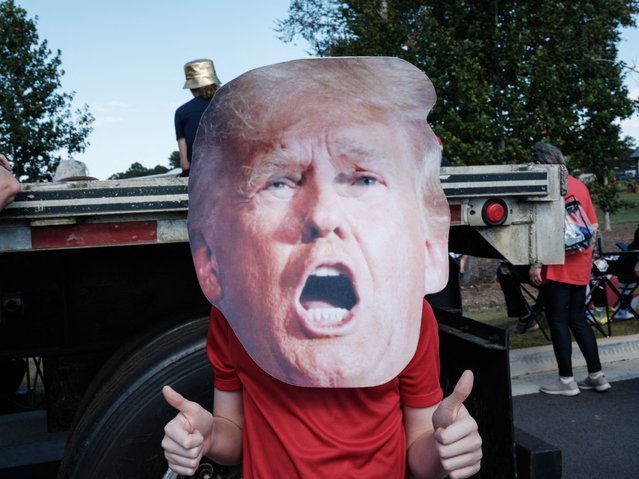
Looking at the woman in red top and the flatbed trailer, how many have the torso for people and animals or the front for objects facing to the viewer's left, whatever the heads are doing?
2

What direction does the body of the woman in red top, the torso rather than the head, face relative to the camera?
to the viewer's left

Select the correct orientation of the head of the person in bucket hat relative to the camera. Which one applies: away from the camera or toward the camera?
away from the camera

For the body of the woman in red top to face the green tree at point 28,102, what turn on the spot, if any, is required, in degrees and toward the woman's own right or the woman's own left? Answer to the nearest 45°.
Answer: approximately 45° to the woman's own right

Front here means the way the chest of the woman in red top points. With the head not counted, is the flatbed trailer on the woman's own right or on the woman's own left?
on the woman's own left

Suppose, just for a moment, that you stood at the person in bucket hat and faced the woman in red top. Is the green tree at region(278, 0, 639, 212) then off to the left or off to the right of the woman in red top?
left

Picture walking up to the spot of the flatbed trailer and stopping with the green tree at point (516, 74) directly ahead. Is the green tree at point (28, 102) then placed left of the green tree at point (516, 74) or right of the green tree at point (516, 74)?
left

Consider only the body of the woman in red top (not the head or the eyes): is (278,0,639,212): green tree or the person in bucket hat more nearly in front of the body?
the person in bucket hat

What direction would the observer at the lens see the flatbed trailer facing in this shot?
facing to the left of the viewer
